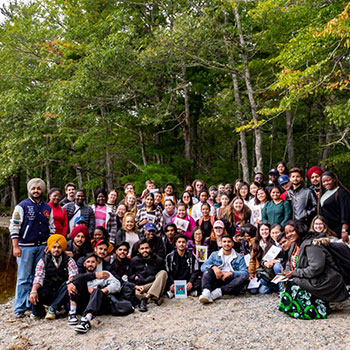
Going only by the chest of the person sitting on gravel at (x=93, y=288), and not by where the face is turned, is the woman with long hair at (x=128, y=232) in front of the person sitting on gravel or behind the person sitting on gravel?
behind

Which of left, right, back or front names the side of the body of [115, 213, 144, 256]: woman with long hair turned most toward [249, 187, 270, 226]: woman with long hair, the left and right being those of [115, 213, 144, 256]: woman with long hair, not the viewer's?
left

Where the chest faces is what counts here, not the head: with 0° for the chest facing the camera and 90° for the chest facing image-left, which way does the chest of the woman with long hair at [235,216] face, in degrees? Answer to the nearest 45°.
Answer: approximately 0°

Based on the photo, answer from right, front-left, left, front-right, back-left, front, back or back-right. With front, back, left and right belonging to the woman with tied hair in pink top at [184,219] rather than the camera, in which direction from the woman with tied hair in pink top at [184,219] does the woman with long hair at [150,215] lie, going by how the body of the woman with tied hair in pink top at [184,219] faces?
right

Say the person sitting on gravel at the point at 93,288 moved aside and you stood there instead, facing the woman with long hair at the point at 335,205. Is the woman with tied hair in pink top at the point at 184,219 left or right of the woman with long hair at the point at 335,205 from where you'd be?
left

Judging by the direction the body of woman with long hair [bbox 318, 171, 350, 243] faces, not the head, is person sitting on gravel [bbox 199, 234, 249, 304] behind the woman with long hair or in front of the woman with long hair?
in front

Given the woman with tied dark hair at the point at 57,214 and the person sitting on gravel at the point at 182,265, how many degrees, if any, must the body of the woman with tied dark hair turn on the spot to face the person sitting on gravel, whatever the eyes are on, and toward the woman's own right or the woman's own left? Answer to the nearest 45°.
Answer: approximately 45° to the woman's own left

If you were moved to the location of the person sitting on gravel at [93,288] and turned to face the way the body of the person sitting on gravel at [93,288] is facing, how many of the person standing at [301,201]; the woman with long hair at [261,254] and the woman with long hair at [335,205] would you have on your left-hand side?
3

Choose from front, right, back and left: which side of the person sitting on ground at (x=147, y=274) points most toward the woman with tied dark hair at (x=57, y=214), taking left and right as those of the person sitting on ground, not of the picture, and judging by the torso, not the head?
right

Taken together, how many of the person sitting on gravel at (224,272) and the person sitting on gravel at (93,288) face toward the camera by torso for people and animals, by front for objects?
2

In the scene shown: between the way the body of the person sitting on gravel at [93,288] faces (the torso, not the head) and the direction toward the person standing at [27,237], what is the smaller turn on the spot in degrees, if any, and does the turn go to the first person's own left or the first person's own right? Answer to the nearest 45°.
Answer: approximately 135° to the first person's own right

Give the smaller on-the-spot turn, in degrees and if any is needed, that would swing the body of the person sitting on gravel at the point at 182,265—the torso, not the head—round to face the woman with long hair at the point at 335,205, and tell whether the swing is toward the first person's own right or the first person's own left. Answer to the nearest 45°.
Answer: approximately 90° to the first person's own left

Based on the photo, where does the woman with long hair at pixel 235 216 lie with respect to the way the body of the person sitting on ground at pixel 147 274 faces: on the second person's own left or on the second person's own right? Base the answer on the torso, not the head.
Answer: on the second person's own left
